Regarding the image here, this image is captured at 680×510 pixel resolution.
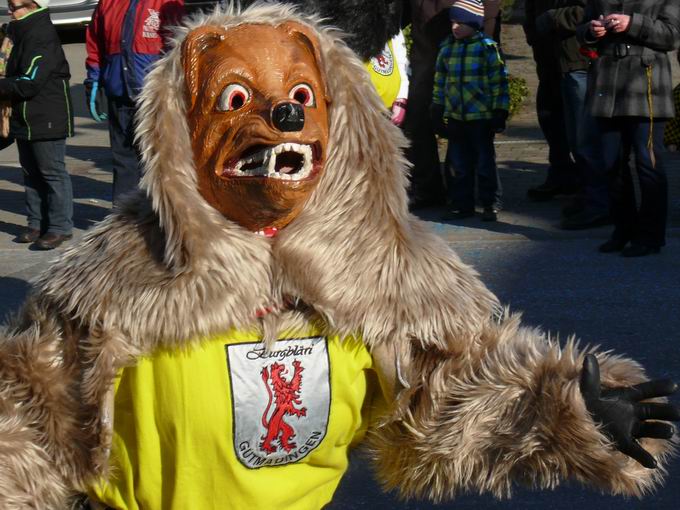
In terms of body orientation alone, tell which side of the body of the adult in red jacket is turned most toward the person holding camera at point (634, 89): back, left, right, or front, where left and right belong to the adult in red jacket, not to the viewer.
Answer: left

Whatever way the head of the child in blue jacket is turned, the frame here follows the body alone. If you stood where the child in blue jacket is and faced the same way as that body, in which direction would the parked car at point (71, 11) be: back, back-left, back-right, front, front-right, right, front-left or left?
right

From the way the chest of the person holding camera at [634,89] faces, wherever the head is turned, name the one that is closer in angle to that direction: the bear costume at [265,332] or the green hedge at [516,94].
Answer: the bear costume

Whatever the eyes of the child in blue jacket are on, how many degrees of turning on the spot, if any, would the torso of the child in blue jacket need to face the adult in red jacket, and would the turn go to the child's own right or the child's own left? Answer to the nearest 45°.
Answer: approximately 45° to the child's own right

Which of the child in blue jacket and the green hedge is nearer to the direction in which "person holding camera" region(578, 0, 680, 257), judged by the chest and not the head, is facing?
the child in blue jacket

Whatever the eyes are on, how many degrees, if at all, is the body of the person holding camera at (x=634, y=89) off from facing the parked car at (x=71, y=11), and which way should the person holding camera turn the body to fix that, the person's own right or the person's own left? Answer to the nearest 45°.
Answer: approximately 90° to the person's own right

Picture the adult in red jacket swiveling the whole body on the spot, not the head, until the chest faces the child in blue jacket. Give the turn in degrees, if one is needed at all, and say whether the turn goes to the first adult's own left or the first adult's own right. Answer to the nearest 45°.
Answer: approximately 90° to the first adult's own left

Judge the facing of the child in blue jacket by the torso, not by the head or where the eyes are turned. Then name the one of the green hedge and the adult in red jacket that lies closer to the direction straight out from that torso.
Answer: the adult in red jacket

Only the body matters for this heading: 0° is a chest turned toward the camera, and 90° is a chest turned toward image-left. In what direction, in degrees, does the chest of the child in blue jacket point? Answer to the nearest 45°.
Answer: approximately 45°

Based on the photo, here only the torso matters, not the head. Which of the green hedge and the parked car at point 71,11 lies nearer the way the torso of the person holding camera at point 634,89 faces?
the parked car

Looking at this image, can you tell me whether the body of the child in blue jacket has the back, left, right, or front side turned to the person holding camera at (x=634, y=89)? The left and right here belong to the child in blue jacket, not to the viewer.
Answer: left
